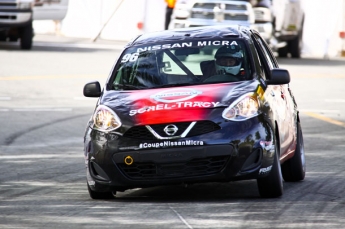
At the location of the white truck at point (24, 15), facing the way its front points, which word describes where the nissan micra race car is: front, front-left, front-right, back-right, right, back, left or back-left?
front-left

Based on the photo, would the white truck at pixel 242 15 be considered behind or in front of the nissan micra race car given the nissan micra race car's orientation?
behind

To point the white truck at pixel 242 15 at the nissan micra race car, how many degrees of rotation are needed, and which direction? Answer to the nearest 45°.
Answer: approximately 45° to its left

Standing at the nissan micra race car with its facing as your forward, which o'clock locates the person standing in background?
The person standing in background is roughly at 6 o'clock from the nissan micra race car.

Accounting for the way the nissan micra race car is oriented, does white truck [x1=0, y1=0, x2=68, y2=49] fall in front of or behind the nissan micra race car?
behind

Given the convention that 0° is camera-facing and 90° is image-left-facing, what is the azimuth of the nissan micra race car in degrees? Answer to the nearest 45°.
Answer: approximately 0°

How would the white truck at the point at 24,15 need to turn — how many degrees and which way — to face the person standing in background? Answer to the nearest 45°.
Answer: approximately 135° to its left

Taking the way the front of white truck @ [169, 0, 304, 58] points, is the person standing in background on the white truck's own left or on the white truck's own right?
on the white truck's own right

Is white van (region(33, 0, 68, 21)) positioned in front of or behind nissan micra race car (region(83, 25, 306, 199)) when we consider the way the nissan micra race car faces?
behind

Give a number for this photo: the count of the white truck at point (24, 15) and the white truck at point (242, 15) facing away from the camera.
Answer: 0

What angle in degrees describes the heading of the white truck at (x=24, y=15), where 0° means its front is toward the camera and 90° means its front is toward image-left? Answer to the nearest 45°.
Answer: approximately 45°
